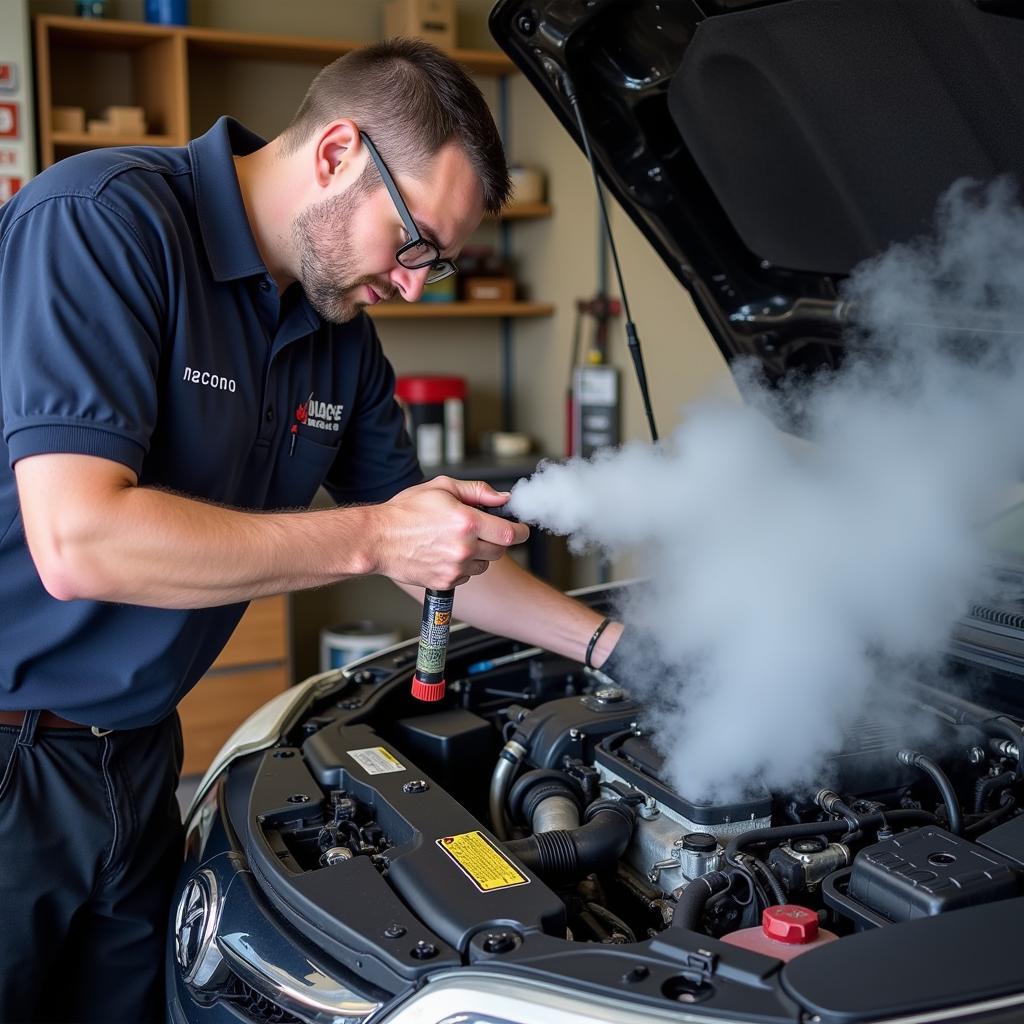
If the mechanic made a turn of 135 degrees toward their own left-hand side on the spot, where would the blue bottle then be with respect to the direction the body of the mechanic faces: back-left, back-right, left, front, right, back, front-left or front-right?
front

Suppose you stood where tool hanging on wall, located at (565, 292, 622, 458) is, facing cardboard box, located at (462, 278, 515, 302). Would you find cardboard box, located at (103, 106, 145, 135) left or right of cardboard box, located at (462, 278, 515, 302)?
left

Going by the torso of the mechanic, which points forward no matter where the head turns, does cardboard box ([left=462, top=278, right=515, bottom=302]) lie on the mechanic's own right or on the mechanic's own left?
on the mechanic's own left

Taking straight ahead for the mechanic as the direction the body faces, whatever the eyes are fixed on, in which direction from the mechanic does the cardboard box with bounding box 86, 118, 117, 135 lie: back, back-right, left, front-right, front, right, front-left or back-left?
back-left

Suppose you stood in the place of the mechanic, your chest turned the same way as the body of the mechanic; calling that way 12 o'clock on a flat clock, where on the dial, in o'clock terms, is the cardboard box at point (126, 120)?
The cardboard box is roughly at 7 o'clock from the mechanic.

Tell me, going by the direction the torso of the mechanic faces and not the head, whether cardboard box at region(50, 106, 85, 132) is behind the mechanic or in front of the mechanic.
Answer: behind

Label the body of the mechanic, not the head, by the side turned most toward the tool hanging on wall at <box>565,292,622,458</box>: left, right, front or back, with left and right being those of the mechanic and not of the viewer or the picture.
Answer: left

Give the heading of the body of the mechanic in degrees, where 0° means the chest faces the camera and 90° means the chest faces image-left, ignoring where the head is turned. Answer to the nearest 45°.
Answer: approximately 315°
